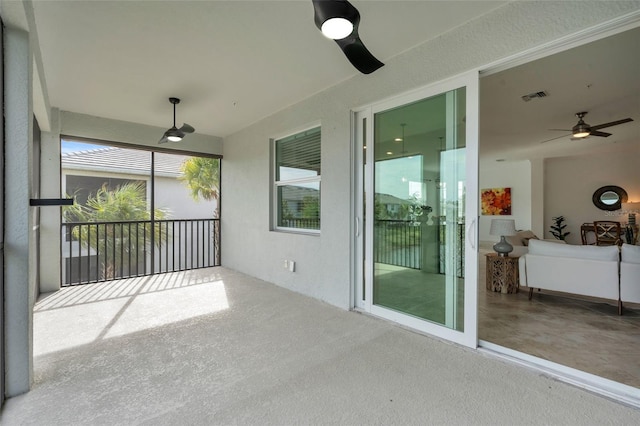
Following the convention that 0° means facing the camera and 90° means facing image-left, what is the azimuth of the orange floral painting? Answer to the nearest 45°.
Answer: approximately 0°

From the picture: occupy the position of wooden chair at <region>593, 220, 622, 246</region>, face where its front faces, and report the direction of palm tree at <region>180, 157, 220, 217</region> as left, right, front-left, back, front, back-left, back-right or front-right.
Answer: back-left

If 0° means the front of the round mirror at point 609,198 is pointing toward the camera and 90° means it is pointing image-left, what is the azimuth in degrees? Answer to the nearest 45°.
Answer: approximately 0°

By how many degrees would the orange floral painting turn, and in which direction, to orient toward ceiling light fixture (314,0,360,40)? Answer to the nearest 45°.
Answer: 0° — it already faces it

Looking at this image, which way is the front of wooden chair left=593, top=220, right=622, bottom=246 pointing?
away from the camera

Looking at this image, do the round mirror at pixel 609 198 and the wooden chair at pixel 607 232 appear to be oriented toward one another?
yes

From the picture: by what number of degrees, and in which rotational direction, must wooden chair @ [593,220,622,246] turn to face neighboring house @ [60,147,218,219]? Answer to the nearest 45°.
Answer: approximately 135° to its left

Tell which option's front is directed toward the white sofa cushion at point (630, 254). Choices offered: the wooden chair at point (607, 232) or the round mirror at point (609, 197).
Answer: the round mirror
